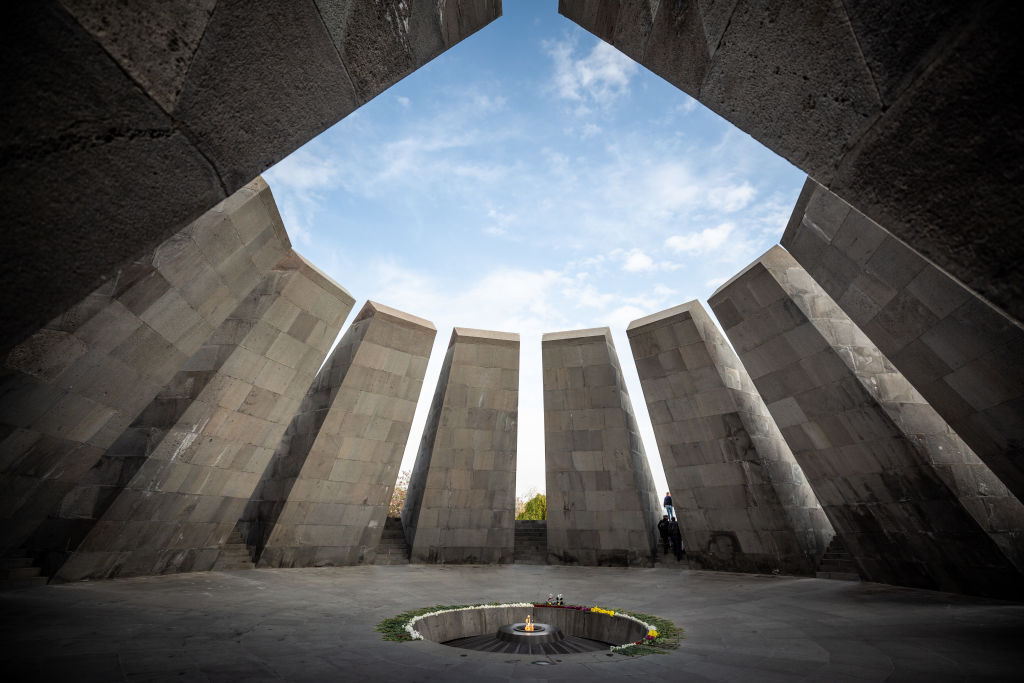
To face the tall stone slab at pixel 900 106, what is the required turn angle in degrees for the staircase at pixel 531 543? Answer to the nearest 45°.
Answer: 0° — it already faces it

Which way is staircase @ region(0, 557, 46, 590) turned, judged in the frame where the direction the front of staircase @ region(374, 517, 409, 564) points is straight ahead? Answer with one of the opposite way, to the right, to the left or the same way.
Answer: to the left

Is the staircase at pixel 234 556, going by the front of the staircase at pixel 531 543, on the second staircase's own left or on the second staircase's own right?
on the second staircase's own right

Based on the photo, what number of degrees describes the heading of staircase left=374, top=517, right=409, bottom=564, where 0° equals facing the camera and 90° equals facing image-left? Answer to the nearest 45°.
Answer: approximately 0°

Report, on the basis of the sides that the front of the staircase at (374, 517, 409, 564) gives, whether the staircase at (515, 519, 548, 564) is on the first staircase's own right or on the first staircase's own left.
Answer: on the first staircase's own left

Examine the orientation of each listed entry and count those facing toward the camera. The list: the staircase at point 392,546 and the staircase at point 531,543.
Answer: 2

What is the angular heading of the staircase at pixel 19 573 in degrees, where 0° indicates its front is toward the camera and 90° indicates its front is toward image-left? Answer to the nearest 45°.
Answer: approximately 315°
